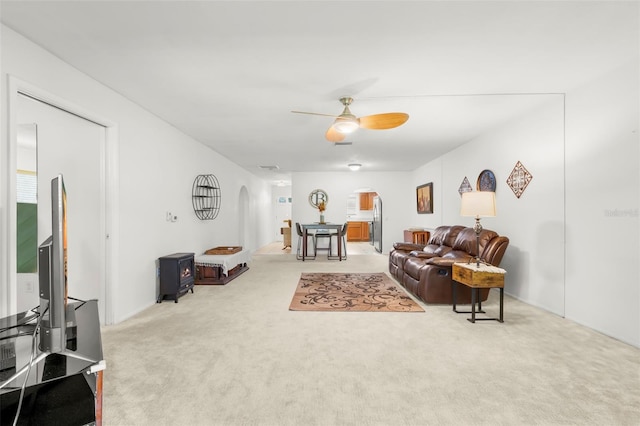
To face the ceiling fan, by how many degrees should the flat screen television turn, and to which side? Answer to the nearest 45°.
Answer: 0° — it already faces it

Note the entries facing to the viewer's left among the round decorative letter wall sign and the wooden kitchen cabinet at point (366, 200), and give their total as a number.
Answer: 0

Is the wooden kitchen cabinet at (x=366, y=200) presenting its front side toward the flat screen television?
yes

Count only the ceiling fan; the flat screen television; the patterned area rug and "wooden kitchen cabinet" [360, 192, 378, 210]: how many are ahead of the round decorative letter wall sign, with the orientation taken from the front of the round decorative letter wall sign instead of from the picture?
3

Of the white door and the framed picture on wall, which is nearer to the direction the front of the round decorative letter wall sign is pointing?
the white door

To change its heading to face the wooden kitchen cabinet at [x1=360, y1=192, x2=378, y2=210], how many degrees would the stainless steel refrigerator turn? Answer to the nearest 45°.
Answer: approximately 90° to its right

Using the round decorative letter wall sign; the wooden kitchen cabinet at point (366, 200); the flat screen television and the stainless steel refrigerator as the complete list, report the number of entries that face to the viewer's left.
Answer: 1

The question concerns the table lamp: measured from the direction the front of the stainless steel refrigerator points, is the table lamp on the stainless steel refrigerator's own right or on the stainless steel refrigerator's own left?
on the stainless steel refrigerator's own left

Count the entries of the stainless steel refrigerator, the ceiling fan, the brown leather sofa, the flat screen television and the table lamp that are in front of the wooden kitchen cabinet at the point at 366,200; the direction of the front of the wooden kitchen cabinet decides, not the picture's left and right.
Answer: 5

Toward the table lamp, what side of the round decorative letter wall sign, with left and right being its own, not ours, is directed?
front

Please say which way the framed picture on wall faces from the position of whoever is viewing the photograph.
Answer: facing the viewer and to the left of the viewer

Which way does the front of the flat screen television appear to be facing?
to the viewer's right

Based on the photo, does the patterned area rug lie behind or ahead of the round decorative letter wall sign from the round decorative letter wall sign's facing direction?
ahead

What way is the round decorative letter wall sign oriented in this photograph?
toward the camera

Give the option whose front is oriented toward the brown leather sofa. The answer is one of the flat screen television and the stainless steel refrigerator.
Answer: the flat screen television

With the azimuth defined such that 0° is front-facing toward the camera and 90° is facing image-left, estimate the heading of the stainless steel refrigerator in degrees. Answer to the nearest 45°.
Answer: approximately 90°

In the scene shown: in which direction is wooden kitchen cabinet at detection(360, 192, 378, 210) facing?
toward the camera

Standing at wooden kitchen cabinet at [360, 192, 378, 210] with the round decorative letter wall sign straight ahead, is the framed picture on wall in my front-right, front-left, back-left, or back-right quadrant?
front-left

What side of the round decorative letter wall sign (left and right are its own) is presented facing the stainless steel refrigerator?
left
